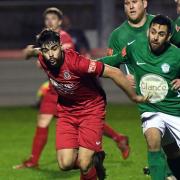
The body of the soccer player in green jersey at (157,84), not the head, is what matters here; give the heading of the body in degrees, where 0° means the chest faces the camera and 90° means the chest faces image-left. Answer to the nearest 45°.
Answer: approximately 0°

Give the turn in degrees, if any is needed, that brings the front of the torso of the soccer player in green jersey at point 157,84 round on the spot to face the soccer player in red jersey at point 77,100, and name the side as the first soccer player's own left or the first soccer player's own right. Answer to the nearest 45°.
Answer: approximately 90° to the first soccer player's own right

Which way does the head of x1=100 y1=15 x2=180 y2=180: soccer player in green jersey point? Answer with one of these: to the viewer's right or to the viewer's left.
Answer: to the viewer's left

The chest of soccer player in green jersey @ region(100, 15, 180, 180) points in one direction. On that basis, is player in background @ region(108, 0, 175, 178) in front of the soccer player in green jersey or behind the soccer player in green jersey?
behind

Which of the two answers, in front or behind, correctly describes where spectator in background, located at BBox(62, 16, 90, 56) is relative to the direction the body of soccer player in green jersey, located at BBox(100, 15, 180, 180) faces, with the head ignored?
behind

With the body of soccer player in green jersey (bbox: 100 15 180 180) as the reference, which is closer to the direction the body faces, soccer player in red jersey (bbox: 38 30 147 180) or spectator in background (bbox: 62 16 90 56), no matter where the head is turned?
the soccer player in red jersey
